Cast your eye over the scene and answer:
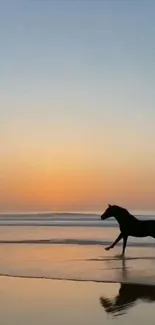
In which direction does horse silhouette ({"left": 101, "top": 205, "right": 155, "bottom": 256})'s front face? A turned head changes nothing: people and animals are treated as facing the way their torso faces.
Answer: to the viewer's left
